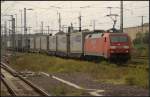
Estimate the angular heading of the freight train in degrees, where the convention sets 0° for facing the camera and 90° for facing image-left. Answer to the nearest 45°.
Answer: approximately 315°

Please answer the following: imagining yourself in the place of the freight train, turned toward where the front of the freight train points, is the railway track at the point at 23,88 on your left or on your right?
on your right
